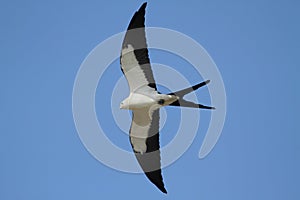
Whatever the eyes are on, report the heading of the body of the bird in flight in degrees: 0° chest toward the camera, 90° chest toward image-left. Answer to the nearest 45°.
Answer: approximately 90°
